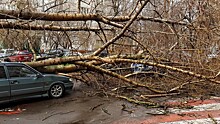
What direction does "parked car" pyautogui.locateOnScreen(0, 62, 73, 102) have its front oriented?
to the viewer's right

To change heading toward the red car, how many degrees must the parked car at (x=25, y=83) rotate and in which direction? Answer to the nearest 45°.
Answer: approximately 90° to its left
